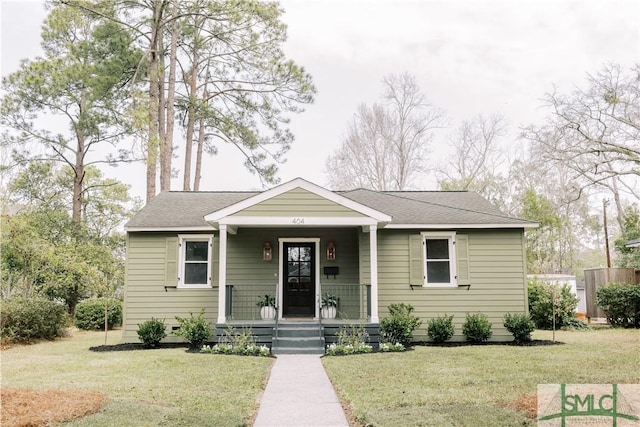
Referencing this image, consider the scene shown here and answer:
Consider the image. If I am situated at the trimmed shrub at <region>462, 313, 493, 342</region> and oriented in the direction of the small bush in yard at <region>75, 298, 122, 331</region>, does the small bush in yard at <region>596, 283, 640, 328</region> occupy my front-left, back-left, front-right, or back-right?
back-right

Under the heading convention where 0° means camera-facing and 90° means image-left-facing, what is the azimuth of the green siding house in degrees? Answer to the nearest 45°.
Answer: approximately 0°

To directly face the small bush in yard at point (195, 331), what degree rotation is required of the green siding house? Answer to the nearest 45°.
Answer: approximately 45° to its right

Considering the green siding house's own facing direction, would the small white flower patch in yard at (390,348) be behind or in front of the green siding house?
in front

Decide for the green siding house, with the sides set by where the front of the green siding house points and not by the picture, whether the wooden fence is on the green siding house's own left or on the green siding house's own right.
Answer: on the green siding house's own left

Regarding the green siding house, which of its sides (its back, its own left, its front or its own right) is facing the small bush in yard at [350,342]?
front

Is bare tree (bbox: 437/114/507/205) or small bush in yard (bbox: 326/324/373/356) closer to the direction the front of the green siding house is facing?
the small bush in yard

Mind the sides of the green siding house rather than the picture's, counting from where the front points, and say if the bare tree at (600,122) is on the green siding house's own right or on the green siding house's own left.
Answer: on the green siding house's own left
